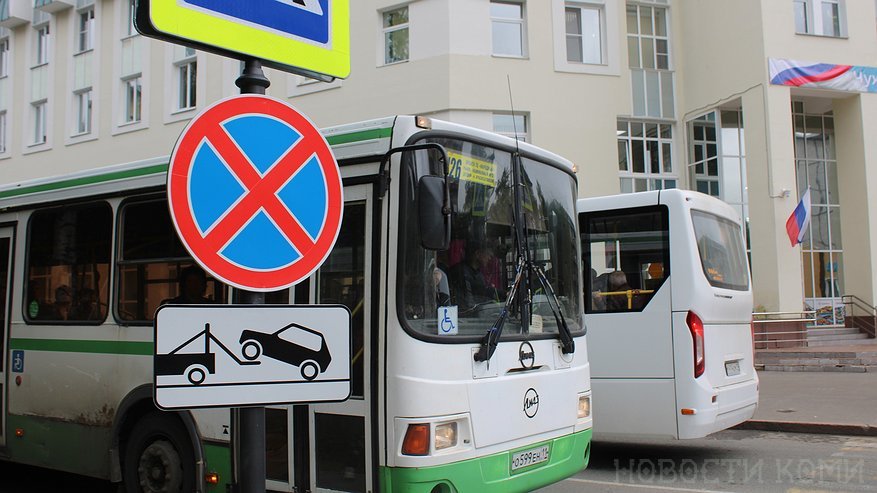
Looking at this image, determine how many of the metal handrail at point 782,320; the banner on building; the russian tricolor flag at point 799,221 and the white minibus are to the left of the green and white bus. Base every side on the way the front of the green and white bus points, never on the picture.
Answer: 4

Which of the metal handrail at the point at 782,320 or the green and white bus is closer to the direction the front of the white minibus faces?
the metal handrail

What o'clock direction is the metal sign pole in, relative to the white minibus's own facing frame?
The metal sign pole is roughly at 8 o'clock from the white minibus.

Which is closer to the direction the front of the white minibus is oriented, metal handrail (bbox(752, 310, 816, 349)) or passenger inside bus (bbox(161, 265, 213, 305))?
the metal handrail

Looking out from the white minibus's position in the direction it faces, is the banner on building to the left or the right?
on its right

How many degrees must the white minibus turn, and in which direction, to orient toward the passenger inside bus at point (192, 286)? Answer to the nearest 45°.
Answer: approximately 90° to its left

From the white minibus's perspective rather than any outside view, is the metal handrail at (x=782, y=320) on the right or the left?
on its right

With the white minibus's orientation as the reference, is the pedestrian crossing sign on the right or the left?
on its left

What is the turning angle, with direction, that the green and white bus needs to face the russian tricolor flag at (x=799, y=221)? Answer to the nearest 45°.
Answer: approximately 90° to its left

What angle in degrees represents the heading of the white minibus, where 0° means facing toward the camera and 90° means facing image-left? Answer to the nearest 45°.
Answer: approximately 135°

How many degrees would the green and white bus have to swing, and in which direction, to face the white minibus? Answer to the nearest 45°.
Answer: approximately 90° to its left

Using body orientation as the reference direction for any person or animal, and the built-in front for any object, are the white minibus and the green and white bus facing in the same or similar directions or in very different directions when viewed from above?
very different directions

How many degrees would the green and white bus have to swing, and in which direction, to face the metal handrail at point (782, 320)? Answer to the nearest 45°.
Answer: approximately 90° to its left

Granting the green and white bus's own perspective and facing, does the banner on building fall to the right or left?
on its left

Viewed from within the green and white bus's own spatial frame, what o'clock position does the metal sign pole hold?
The metal sign pole is roughly at 2 o'clock from the green and white bus.

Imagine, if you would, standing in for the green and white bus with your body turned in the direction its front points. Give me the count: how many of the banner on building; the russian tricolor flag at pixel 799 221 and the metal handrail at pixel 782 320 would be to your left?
3

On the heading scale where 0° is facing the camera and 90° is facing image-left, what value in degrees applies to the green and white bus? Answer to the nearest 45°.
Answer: approximately 315°
